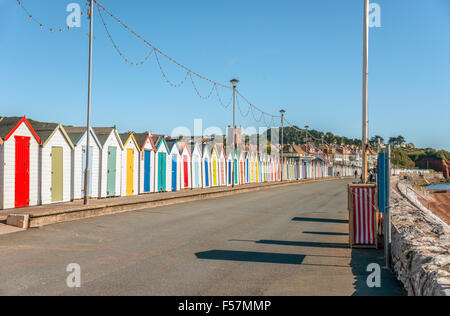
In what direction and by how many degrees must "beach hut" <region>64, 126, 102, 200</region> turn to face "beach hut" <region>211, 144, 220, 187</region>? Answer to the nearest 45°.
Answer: approximately 90° to its left

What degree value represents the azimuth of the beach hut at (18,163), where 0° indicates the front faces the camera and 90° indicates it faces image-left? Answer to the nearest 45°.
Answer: approximately 315°

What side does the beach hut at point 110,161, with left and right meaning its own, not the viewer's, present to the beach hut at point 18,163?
right

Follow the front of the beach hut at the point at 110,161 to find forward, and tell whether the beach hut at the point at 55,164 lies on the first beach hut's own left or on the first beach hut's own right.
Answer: on the first beach hut's own right

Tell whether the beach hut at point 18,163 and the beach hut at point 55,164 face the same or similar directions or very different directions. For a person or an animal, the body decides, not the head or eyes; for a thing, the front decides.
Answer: same or similar directions

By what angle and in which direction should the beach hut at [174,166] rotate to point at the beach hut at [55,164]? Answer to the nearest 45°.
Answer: approximately 90° to its right

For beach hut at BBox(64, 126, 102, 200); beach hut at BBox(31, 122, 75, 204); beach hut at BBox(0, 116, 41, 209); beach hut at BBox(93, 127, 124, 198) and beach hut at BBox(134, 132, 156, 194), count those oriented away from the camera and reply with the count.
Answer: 0

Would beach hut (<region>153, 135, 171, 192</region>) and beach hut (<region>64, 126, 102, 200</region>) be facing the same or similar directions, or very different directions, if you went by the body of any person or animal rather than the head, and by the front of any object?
same or similar directions

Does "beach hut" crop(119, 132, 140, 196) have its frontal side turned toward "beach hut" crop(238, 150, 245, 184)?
no

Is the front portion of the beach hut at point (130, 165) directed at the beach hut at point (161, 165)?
no

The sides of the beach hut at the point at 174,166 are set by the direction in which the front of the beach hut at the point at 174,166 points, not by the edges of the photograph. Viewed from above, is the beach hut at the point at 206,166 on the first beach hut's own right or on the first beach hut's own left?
on the first beach hut's own left

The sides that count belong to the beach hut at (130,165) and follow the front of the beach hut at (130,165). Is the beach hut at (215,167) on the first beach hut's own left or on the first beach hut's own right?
on the first beach hut's own left

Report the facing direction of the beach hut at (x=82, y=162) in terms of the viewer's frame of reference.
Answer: facing the viewer and to the right of the viewer

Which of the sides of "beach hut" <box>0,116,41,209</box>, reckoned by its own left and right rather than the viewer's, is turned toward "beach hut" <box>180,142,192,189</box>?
left

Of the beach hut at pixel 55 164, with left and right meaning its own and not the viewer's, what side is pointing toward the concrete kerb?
front

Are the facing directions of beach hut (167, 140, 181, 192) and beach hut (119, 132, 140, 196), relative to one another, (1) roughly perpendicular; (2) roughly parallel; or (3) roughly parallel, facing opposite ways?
roughly parallel

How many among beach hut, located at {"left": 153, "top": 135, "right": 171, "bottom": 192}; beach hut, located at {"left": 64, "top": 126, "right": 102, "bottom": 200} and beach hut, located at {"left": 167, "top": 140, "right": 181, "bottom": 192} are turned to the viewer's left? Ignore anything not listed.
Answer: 0

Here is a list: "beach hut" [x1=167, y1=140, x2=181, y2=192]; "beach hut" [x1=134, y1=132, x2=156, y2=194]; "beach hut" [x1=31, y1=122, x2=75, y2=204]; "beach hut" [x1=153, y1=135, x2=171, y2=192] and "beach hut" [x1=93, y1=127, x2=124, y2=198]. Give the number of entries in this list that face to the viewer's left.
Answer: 0
